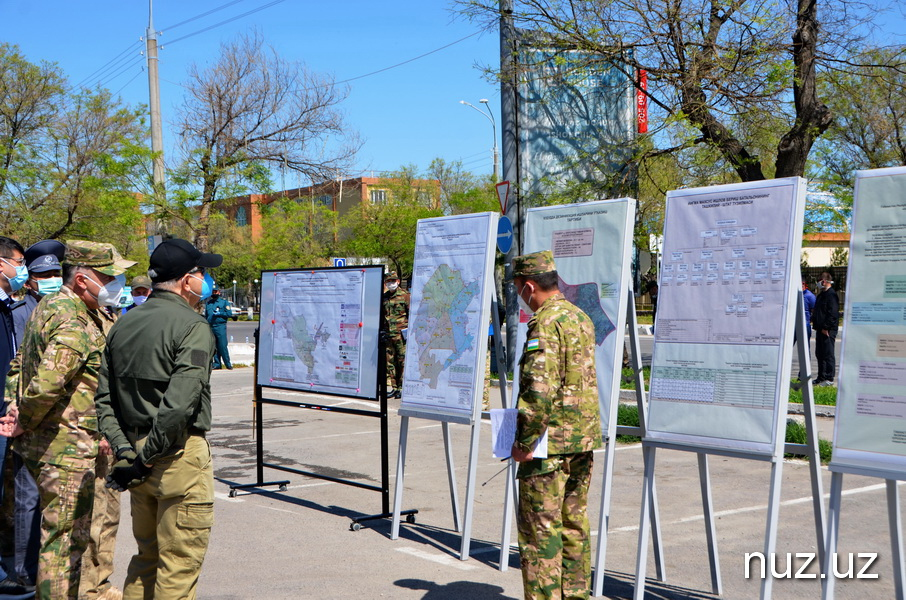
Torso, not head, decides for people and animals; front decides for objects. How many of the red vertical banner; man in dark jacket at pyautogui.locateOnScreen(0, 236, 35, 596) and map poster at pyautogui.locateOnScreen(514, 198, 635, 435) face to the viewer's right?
1

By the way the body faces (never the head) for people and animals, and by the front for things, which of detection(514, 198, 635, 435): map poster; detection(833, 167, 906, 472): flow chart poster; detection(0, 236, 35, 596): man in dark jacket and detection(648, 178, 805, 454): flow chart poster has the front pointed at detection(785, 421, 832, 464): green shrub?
the man in dark jacket

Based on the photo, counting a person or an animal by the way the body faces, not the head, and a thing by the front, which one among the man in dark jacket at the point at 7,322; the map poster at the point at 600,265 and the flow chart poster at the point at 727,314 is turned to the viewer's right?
the man in dark jacket

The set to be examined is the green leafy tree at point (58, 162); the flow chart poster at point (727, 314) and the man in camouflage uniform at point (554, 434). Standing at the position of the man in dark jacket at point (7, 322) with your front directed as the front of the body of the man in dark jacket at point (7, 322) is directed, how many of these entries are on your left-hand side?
1

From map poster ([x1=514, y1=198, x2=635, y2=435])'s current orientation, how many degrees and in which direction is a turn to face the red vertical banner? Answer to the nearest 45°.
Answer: approximately 135° to its right

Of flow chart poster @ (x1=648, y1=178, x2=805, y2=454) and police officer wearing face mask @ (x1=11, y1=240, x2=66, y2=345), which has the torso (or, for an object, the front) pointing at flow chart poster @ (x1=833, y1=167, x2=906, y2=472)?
the police officer wearing face mask

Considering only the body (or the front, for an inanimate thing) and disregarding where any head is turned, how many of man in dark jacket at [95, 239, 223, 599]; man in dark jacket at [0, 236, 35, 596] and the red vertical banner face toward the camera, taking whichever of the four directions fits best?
1

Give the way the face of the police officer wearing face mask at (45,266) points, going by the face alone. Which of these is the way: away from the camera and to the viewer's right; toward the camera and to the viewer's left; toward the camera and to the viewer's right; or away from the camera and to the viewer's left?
toward the camera and to the viewer's right

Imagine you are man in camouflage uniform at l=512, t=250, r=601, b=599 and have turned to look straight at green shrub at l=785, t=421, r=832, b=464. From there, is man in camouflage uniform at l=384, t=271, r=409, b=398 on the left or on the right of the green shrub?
left

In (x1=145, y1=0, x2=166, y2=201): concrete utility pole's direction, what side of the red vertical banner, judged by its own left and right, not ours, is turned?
right

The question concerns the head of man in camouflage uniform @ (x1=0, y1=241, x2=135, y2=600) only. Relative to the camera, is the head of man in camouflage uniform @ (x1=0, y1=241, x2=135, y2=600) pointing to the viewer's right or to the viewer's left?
to the viewer's right

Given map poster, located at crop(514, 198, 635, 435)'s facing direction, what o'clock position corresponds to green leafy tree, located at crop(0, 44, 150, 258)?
The green leafy tree is roughly at 3 o'clock from the map poster.

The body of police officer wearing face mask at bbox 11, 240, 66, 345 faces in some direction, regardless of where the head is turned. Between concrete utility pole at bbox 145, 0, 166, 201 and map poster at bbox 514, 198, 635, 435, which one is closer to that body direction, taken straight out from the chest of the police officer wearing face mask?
the map poster

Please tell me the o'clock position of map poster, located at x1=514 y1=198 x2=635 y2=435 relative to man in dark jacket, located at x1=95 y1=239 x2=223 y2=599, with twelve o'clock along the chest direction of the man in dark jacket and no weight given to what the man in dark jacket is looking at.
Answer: The map poster is roughly at 1 o'clock from the man in dark jacket.

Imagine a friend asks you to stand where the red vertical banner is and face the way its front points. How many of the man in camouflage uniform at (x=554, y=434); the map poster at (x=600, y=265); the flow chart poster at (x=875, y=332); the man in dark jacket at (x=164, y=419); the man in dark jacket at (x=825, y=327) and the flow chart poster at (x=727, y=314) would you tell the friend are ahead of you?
6

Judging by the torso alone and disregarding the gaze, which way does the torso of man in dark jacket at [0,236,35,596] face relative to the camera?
to the viewer's right
